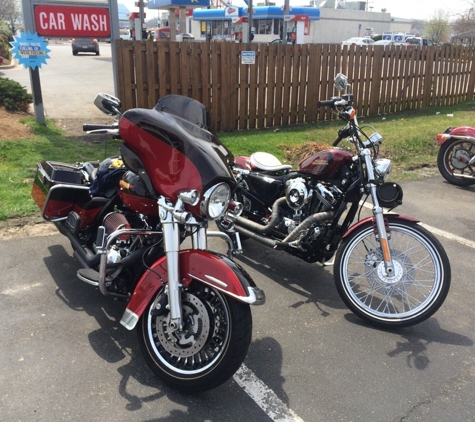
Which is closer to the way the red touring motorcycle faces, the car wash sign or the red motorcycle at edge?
the red motorcycle at edge

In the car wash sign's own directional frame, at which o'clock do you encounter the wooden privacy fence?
The wooden privacy fence is roughly at 9 o'clock from the car wash sign.

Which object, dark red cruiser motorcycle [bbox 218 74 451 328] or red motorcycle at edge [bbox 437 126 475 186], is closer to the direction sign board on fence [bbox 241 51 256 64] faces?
the dark red cruiser motorcycle

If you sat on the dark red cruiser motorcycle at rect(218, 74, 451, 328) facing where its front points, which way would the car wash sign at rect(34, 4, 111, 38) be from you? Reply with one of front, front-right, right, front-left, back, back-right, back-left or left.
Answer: back

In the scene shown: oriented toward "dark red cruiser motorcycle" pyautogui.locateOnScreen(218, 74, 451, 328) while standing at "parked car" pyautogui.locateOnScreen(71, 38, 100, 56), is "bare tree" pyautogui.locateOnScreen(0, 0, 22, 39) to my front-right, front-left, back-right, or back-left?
back-right

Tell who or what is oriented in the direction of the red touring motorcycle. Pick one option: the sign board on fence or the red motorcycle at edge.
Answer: the sign board on fence

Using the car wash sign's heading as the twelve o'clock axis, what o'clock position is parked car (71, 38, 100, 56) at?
The parked car is roughly at 6 o'clock from the car wash sign.

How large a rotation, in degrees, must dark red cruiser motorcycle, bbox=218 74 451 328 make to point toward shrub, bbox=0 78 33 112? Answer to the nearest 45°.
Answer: approximately 180°

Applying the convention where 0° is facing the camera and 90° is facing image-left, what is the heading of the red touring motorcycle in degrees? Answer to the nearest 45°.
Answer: approximately 315°

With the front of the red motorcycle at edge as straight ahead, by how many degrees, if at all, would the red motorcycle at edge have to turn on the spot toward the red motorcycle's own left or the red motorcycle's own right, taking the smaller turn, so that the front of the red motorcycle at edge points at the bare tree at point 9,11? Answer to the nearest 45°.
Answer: approximately 135° to the red motorcycle's own left

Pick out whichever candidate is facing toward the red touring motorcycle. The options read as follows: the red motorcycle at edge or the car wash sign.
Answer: the car wash sign

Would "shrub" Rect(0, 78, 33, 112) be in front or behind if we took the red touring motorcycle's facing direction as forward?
behind

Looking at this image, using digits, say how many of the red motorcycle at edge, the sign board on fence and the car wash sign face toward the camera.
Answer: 2
